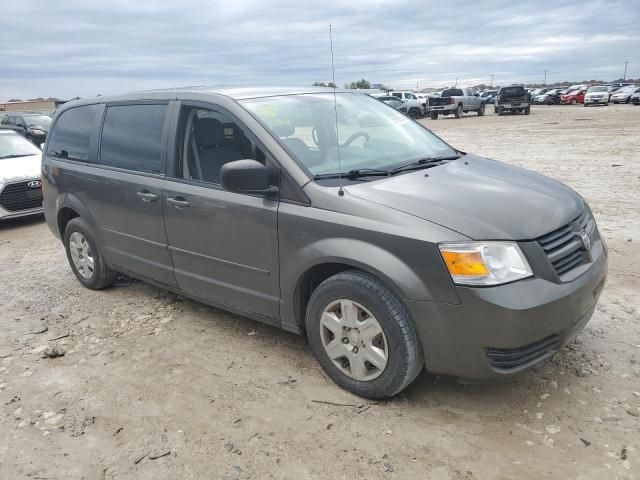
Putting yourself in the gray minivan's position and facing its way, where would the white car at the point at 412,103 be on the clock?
The white car is roughly at 8 o'clock from the gray minivan.

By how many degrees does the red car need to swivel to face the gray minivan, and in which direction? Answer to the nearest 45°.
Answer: approximately 45° to its left

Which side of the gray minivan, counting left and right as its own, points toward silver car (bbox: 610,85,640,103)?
left

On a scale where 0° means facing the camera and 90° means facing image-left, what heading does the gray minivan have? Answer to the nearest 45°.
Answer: approximately 315°

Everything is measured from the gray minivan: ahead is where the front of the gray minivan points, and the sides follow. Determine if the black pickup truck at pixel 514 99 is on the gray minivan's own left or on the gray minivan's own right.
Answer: on the gray minivan's own left

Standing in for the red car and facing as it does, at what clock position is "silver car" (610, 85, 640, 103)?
The silver car is roughly at 9 o'clock from the red car.

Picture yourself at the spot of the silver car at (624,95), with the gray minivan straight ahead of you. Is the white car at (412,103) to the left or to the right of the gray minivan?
right

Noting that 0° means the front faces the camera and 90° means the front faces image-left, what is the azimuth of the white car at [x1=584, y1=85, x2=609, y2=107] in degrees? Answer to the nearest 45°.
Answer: approximately 45°
